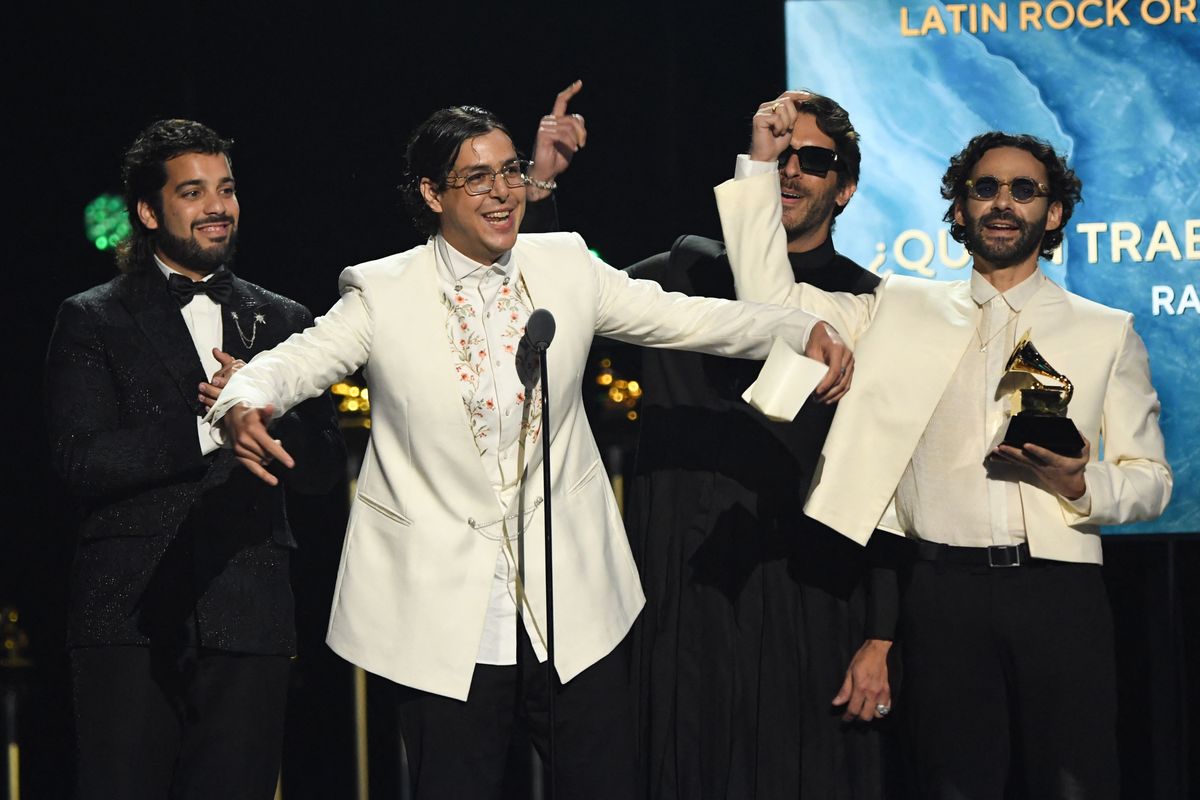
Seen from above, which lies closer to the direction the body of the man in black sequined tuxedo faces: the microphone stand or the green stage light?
the microphone stand

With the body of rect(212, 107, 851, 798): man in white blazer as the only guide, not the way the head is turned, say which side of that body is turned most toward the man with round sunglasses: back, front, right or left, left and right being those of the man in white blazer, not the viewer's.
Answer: left

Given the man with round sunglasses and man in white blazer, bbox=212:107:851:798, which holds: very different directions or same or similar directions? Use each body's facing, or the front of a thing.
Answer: same or similar directions

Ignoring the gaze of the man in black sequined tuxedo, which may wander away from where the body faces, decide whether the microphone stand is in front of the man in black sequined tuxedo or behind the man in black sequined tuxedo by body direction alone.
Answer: in front

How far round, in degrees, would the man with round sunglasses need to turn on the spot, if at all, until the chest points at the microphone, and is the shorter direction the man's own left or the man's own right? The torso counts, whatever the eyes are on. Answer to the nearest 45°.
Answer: approximately 45° to the man's own right

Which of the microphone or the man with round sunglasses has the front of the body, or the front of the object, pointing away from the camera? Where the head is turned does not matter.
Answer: the microphone

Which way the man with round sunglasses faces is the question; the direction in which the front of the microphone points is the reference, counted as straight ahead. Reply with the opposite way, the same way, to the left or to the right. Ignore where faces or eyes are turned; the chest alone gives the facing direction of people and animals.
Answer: the opposite way

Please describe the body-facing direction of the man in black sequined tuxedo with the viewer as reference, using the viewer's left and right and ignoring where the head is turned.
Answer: facing the viewer and to the right of the viewer

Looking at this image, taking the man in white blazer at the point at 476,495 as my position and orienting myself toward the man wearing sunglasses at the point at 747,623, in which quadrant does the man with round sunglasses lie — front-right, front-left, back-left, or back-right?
front-right

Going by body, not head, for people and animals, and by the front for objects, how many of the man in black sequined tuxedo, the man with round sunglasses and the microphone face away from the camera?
1

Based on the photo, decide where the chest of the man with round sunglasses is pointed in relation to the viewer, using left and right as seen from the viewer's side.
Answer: facing the viewer

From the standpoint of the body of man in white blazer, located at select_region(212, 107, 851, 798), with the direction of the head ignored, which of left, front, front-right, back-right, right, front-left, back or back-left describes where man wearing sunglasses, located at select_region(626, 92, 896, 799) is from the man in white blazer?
back-left

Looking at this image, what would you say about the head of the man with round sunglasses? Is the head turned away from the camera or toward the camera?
toward the camera

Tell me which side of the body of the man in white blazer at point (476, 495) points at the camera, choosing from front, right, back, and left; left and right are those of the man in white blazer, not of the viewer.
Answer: front

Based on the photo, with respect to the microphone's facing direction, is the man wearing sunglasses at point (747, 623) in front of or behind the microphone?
in front

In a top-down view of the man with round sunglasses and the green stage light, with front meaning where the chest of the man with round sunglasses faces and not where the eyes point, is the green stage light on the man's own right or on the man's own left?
on the man's own right

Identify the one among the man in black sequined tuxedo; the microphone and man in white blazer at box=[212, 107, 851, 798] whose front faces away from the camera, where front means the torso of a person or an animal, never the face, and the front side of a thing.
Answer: the microphone

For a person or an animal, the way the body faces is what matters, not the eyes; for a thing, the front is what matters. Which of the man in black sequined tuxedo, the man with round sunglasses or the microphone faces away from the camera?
the microphone

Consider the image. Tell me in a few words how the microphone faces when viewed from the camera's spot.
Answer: facing away from the viewer
